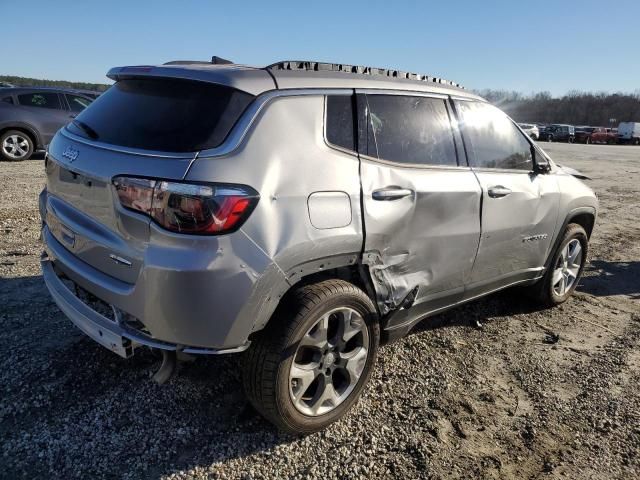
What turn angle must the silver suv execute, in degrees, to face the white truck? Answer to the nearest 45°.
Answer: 0° — it already faces it

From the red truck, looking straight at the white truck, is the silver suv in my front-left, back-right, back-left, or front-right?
back-right

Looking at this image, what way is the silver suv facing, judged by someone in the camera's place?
facing away from the viewer and to the right of the viewer

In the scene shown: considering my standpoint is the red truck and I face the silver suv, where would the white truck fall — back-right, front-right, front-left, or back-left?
back-left

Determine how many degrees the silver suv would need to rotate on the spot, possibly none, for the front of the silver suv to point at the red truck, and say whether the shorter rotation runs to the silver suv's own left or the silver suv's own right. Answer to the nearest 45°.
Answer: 0° — it already faces it
